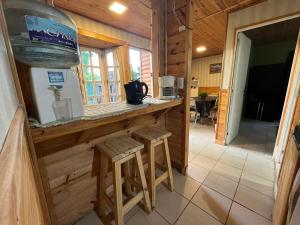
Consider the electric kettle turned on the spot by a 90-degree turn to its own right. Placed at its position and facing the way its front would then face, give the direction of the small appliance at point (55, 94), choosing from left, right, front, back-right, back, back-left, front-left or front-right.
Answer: back-left

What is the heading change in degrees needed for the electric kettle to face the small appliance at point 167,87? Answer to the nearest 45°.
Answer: approximately 135° to its right

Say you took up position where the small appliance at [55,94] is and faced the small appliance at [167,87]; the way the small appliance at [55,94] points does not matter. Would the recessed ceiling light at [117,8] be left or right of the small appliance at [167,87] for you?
left

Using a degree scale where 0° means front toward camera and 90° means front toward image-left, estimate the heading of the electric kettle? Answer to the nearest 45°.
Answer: approximately 90°

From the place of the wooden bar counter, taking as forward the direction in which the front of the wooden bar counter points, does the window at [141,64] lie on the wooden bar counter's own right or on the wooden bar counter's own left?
on the wooden bar counter's own left

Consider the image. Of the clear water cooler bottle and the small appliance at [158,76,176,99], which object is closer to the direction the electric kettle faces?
the clear water cooler bottle

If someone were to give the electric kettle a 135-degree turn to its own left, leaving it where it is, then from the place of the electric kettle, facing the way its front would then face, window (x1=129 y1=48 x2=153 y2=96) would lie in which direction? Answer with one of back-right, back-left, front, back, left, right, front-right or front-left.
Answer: back-left

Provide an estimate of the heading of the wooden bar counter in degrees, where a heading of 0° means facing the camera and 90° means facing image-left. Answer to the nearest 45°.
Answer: approximately 315°
